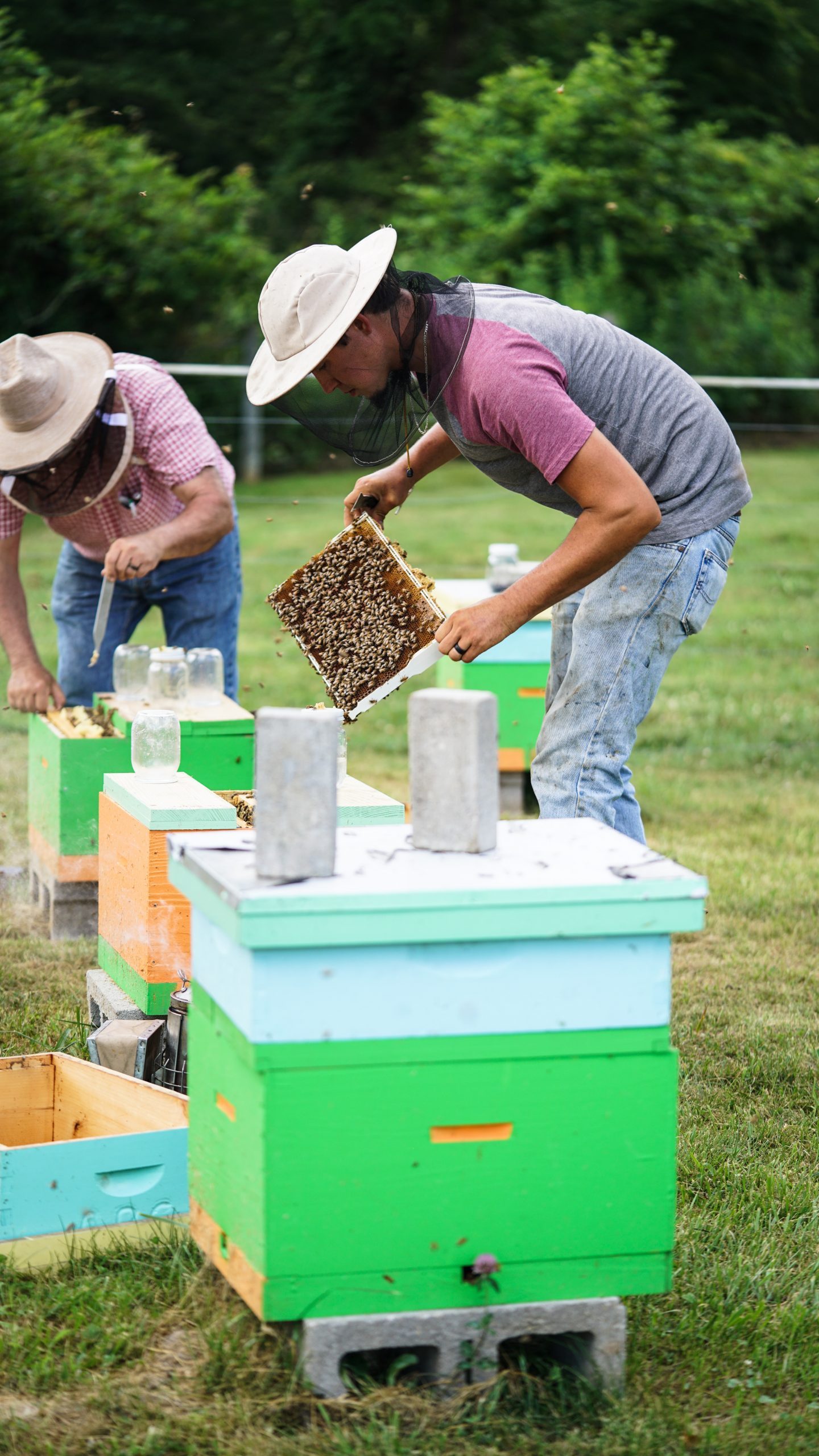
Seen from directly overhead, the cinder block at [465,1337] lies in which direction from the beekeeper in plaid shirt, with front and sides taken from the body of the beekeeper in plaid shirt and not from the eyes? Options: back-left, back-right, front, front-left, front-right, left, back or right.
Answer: front-left

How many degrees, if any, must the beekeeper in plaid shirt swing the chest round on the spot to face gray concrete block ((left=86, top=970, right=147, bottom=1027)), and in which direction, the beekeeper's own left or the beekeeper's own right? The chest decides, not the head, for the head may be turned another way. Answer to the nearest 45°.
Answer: approximately 45° to the beekeeper's own left

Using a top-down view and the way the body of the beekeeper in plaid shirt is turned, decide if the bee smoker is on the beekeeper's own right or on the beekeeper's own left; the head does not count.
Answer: on the beekeeper's own left

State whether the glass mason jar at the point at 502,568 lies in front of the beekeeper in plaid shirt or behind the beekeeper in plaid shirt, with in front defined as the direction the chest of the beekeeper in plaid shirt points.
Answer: behind

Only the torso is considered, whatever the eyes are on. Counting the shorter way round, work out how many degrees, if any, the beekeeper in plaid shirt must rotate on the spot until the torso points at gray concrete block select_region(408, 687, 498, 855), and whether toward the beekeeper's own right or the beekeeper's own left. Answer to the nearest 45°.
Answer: approximately 45° to the beekeeper's own left

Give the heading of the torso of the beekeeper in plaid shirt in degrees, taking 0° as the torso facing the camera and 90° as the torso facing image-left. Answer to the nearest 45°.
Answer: approximately 45°
